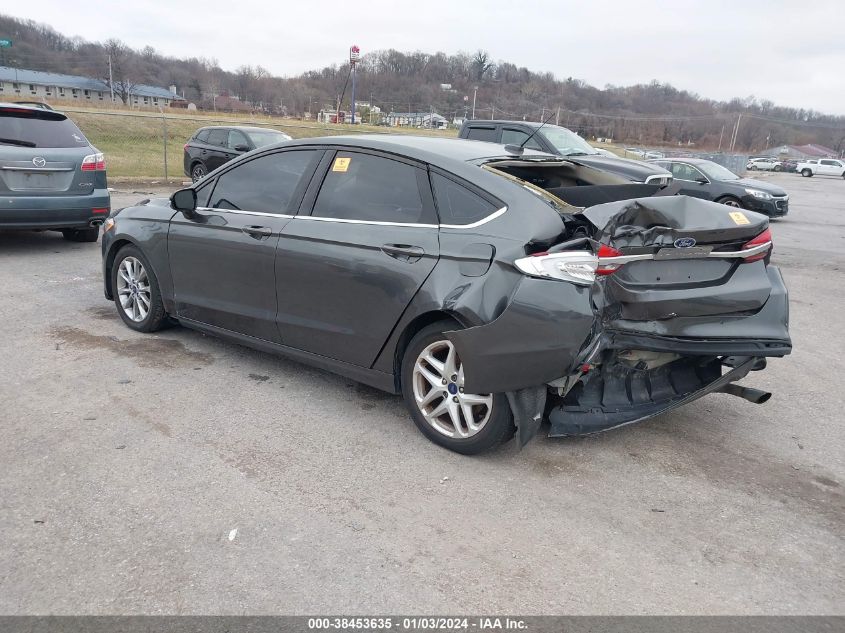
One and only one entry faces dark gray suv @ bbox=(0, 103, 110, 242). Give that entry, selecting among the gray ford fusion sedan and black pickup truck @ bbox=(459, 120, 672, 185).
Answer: the gray ford fusion sedan

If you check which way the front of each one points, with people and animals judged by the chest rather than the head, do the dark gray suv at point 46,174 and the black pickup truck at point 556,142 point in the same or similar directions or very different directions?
very different directions

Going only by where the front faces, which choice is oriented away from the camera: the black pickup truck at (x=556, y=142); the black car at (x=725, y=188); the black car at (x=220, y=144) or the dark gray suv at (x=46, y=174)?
the dark gray suv

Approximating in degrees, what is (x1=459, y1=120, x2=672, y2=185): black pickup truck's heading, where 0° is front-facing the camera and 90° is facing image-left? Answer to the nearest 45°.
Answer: approximately 315°

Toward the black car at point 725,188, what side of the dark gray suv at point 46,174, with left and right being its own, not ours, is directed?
right

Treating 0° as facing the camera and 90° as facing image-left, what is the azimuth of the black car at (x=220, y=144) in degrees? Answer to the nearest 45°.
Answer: approximately 315°

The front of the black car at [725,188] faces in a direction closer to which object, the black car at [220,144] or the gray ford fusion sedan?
the gray ford fusion sedan

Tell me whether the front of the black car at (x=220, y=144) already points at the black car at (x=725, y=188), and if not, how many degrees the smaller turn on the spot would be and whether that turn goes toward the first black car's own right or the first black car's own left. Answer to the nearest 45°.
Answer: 0° — it already faces it

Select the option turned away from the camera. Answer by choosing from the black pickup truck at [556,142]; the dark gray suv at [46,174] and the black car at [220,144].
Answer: the dark gray suv

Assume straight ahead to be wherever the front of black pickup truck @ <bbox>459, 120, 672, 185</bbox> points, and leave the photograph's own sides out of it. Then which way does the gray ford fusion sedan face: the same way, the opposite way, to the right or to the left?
the opposite way
